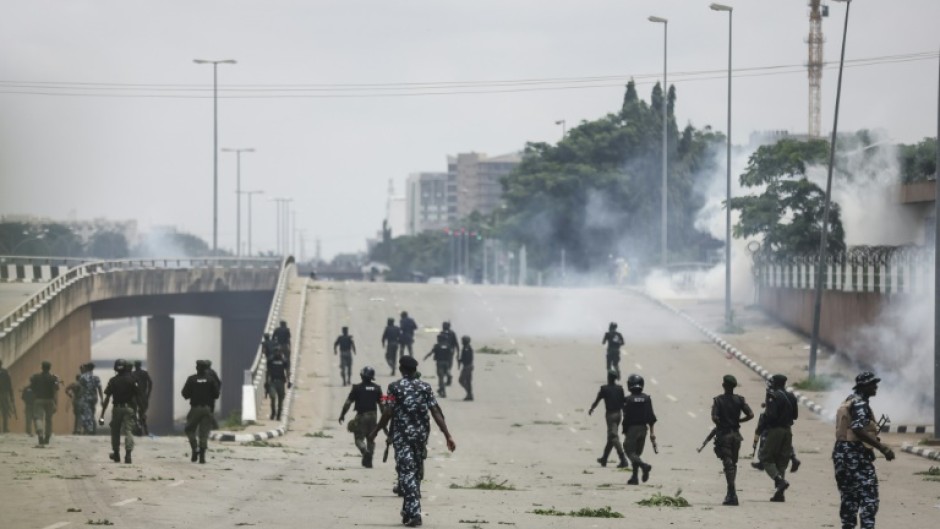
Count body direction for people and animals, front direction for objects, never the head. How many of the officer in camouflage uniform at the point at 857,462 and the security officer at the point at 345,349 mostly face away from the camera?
1

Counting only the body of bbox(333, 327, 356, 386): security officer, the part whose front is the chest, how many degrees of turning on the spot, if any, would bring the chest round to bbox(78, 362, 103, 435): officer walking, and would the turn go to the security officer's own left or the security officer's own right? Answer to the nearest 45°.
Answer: approximately 135° to the security officer's own left

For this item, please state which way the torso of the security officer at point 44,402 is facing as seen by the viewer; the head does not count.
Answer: away from the camera

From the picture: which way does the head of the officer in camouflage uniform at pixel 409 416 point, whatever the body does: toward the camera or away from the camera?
away from the camera

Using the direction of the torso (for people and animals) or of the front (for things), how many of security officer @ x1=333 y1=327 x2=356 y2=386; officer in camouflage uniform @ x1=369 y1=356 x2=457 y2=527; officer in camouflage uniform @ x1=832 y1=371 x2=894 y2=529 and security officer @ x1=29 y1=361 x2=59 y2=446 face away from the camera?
3

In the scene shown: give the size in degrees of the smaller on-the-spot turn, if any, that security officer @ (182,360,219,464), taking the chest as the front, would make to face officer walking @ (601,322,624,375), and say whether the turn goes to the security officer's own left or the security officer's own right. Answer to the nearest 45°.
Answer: approximately 45° to the security officer's own right

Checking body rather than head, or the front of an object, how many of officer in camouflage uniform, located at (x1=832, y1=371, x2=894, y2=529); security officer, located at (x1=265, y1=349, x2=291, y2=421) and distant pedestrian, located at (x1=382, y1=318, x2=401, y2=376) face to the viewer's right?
1

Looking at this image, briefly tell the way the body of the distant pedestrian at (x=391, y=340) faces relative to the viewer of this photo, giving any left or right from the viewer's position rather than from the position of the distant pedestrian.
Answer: facing away from the viewer

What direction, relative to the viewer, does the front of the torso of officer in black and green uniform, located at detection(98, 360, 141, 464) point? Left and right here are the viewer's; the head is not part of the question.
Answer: facing away from the viewer

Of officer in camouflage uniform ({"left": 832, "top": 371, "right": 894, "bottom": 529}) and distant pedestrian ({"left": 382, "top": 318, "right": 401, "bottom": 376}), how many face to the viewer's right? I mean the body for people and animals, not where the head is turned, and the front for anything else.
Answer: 1

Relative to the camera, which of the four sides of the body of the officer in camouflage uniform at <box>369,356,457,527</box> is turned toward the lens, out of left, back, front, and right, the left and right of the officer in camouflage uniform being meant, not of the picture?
back

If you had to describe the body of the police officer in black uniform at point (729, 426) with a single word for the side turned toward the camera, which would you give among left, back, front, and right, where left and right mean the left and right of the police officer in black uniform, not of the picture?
back

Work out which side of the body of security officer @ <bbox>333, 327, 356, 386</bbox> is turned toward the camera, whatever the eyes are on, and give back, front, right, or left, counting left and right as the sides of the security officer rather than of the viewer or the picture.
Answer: back

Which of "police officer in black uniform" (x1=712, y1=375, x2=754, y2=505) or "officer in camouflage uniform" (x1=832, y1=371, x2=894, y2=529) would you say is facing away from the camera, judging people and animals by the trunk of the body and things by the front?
the police officer in black uniform

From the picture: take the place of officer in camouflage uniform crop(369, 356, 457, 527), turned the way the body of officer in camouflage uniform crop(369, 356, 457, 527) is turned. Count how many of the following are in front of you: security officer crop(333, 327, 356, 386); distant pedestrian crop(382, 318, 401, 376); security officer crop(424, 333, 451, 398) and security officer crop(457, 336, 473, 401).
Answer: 4

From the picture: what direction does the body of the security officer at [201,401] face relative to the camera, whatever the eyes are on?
away from the camera

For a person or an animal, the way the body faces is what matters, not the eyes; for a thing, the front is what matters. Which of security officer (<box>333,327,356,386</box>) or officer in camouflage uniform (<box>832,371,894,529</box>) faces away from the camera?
the security officer

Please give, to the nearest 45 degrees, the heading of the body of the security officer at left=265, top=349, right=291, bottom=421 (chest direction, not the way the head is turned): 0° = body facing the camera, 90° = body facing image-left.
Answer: approximately 180°

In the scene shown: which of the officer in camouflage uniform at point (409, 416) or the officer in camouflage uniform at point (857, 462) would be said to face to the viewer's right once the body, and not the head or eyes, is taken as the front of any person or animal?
the officer in camouflage uniform at point (857, 462)
